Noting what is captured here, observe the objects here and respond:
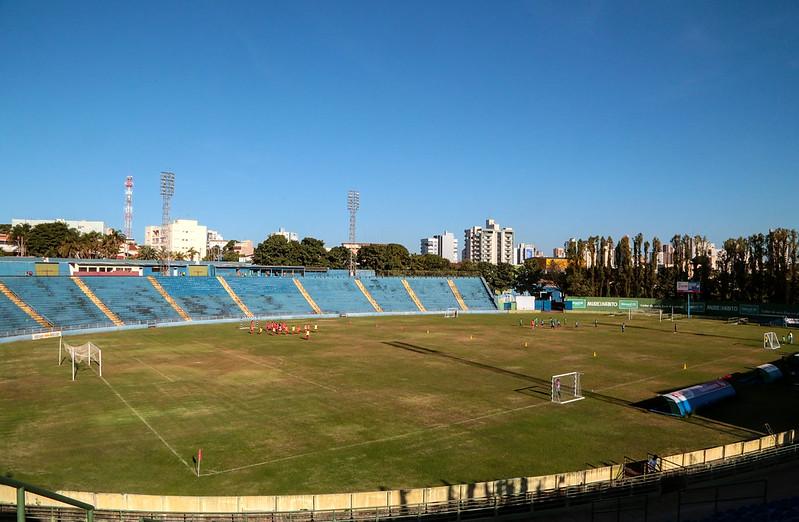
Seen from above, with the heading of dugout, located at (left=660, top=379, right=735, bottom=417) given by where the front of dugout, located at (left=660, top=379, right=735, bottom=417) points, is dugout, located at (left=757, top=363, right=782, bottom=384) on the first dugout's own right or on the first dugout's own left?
on the first dugout's own right

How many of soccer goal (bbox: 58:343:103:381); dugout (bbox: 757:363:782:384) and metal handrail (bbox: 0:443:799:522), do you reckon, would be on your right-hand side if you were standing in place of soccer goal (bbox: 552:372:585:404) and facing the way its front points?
1

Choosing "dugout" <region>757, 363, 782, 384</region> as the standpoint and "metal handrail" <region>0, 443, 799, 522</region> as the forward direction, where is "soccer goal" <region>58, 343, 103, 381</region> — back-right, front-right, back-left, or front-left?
front-right

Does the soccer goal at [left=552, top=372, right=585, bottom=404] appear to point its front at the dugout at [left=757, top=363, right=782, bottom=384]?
no

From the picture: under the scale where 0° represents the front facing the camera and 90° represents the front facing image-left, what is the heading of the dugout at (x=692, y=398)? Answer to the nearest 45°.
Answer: approximately 135°

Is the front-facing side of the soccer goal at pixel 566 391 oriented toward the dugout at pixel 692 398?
no

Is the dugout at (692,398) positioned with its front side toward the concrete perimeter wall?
no

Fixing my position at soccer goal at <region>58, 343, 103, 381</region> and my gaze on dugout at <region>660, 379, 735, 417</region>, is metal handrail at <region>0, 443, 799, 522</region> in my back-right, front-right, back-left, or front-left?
front-right
